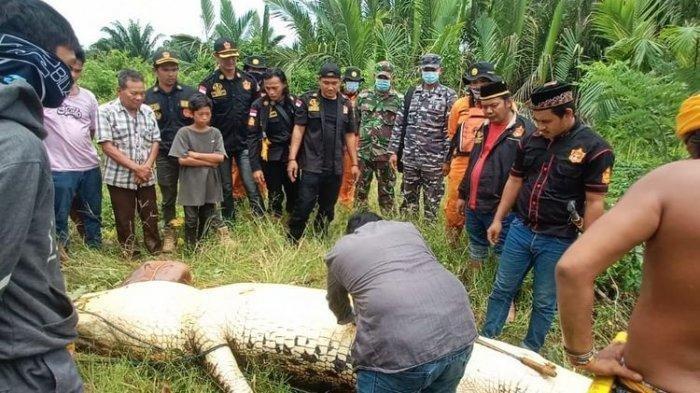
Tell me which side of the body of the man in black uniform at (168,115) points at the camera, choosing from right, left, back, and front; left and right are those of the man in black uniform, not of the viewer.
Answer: front

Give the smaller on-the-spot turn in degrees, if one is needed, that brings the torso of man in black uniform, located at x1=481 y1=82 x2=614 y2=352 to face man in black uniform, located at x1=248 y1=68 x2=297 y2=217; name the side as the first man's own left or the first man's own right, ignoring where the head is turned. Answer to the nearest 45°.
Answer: approximately 90° to the first man's own right

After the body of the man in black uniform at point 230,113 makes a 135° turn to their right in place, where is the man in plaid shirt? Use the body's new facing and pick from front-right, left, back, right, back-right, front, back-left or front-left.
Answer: left

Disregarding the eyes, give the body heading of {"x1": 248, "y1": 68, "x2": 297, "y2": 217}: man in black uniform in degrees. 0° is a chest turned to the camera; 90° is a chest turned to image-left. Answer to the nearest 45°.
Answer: approximately 0°

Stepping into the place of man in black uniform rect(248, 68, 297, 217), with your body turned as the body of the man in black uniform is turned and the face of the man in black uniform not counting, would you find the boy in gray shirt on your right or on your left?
on your right

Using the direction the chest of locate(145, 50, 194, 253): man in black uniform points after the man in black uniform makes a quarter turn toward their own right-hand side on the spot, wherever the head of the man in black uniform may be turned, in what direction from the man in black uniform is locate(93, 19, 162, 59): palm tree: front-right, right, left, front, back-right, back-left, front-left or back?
right

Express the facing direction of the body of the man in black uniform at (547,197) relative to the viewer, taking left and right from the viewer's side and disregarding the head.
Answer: facing the viewer and to the left of the viewer

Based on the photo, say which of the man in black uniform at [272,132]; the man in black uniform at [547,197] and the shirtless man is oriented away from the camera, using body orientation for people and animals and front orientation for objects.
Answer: the shirtless man

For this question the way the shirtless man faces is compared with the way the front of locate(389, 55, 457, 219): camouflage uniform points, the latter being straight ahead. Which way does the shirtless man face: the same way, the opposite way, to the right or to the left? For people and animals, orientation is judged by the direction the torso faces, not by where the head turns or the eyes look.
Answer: the opposite way

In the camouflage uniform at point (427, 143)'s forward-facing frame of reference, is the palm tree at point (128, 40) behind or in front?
behind

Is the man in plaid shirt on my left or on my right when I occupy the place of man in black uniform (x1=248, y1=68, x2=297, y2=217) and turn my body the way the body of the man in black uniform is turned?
on my right

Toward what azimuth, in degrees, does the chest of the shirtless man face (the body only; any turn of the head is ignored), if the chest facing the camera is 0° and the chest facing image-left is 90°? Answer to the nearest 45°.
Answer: approximately 180°

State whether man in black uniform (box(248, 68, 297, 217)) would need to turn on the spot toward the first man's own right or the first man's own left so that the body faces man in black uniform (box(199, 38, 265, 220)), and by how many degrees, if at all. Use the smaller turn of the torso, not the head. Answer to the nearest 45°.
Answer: approximately 135° to the first man's own right

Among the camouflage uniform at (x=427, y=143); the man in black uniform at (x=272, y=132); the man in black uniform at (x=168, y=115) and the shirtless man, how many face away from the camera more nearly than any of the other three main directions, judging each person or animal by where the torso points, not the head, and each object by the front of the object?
1

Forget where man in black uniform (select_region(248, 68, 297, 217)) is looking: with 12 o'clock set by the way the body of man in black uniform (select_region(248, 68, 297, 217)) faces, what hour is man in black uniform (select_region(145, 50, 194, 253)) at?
man in black uniform (select_region(145, 50, 194, 253)) is roughly at 3 o'clock from man in black uniform (select_region(248, 68, 297, 217)).

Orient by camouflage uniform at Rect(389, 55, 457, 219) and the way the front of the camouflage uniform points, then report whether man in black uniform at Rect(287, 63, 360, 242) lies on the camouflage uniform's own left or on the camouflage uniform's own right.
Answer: on the camouflage uniform's own right

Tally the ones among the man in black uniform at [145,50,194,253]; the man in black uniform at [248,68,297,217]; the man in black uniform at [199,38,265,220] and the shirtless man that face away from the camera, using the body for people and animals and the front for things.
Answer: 1
